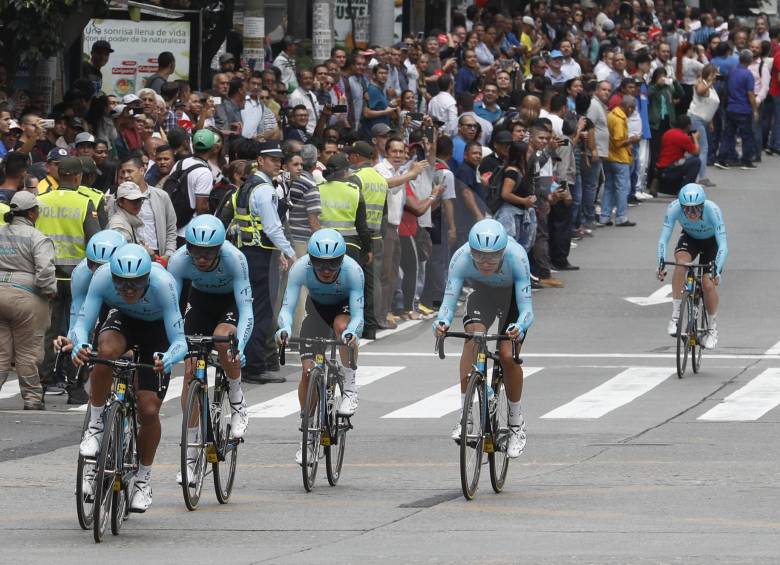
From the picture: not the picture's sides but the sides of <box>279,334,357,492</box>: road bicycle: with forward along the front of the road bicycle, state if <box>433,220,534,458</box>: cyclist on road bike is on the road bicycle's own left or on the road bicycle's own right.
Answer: on the road bicycle's own left

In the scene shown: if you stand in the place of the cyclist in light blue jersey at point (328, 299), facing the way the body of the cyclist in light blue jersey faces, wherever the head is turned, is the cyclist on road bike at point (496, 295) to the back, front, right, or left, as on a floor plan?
left

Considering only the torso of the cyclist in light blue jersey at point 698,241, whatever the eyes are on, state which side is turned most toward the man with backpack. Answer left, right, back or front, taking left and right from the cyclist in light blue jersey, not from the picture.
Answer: right

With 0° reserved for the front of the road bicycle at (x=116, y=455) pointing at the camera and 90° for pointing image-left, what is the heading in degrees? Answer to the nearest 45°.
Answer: approximately 0°

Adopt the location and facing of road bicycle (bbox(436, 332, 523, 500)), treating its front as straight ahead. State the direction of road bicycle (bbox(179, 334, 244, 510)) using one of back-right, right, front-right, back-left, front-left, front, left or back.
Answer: right

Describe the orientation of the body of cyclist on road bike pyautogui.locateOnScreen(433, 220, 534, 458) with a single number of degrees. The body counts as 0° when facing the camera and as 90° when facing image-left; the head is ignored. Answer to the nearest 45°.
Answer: approximately 0°

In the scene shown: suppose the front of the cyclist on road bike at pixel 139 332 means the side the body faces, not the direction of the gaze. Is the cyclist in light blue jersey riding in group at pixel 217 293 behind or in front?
behind

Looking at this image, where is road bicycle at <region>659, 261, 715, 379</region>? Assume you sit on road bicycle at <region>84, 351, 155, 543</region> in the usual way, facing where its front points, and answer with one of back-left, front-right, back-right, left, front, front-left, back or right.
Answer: back-left
